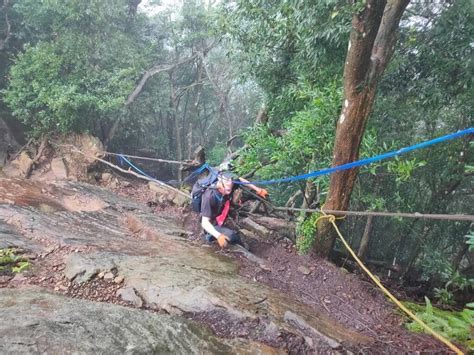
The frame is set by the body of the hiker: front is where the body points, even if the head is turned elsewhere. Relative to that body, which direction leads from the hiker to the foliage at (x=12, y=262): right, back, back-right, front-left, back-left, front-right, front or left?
right

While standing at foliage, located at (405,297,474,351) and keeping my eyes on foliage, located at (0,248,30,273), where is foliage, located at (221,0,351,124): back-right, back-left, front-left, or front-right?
front-right

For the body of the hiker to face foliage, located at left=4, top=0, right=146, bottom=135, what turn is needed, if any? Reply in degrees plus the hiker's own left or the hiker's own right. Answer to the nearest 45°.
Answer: approximately 180°

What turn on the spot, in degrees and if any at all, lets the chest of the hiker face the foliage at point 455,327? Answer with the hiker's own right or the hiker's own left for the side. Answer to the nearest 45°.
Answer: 0° — they already face it

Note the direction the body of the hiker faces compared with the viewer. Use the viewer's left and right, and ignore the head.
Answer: facing the viewer and to the right of the viewer

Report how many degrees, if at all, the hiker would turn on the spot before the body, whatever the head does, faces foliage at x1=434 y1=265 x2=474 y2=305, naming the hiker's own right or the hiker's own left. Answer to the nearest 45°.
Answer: approximately 45° to the hiker's own left

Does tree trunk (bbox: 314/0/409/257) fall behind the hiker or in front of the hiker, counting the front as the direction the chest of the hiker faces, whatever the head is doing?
in front

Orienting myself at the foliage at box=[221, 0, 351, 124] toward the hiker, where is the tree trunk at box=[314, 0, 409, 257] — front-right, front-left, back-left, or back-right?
front-left

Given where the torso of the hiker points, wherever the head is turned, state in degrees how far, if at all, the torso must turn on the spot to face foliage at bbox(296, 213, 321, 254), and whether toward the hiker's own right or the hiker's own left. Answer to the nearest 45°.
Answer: approximately 45° to the hiker's own left
